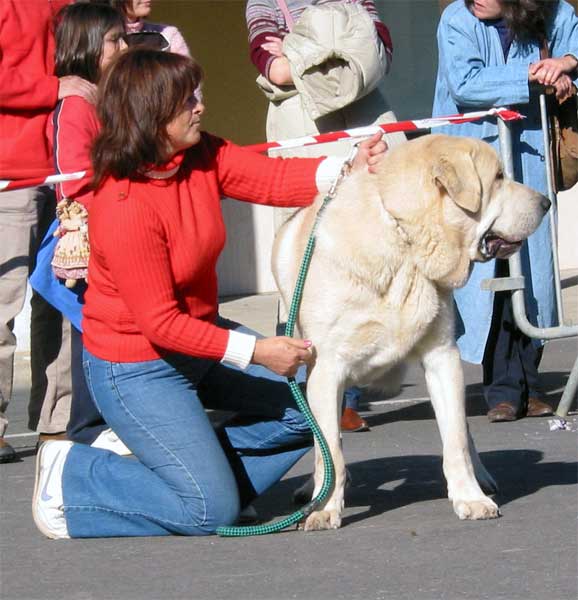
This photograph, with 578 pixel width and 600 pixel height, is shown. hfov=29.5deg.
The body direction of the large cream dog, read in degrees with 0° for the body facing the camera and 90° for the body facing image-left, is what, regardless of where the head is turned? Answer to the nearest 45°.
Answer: approximately 315°

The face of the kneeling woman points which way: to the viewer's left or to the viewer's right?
to the viewer's right

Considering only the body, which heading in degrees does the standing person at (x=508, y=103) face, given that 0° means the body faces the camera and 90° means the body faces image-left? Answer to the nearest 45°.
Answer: approximately 0°

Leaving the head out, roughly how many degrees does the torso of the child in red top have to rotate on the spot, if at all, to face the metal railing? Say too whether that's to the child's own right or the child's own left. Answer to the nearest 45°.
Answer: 0° — they already face it

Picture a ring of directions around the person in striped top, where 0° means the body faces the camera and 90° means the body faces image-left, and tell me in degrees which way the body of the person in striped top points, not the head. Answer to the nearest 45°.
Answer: approximately 0°

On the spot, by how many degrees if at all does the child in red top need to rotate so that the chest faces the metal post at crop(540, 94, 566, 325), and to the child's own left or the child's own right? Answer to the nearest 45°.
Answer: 0° — they already face it

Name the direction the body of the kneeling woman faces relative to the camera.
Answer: to the viewer's right

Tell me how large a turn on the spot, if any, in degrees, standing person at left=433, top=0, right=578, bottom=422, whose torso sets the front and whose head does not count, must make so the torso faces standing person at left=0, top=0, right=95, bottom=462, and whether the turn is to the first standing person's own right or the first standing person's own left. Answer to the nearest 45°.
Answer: approximately 90° to the first standing person's own right

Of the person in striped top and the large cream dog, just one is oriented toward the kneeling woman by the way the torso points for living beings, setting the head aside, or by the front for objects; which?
the person in striped top

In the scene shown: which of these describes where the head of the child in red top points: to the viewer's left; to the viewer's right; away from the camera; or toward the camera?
to the viewer's right

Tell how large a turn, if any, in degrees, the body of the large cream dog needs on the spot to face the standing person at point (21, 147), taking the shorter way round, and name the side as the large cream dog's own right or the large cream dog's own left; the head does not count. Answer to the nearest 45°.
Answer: approximately 180°
